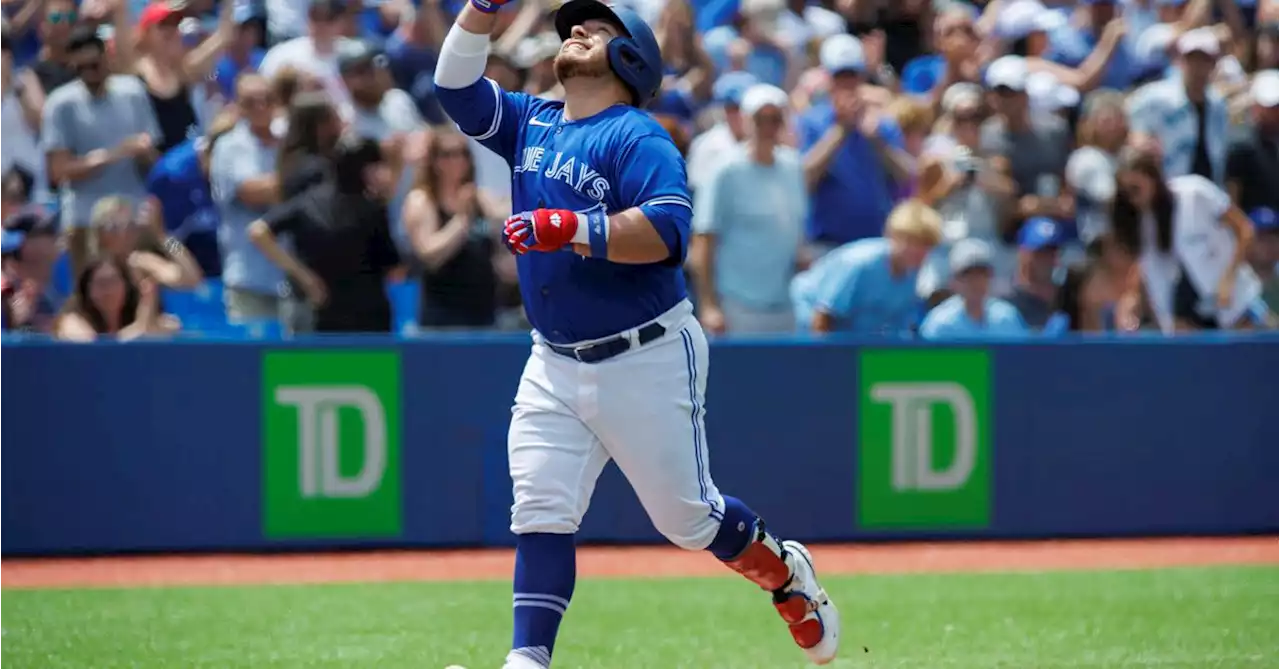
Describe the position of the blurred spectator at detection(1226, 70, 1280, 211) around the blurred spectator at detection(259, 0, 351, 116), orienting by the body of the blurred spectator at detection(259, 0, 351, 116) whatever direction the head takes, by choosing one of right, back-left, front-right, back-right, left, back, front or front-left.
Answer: left

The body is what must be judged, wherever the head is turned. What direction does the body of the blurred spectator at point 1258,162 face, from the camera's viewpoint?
toward the camera

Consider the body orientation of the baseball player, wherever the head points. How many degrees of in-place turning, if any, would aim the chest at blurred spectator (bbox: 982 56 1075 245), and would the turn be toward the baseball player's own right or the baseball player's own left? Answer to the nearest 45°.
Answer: approximately 180°

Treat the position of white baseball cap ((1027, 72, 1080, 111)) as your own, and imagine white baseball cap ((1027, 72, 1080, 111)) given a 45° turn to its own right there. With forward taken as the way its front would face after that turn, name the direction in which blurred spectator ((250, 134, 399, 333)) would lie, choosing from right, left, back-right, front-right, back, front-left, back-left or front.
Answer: front-right

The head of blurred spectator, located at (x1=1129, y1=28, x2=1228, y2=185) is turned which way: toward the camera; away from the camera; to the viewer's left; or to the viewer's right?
toward the camera

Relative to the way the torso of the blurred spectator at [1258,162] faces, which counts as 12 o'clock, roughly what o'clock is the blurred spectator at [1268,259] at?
the blurred spectator at [1268,259] is roughly at 12 o'clock from the blurred spectator at [1258,162].

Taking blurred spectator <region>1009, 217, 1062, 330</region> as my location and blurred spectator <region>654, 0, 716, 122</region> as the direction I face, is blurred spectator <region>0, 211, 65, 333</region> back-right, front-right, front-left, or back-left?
front-left

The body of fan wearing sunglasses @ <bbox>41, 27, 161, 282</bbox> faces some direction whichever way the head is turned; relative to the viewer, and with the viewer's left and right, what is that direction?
facing the viewer

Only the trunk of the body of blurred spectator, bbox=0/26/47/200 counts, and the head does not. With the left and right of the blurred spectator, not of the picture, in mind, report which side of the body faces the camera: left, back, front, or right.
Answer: front

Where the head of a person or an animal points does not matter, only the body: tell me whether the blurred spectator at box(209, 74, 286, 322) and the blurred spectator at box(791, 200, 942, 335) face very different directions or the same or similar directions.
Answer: same or similar directions

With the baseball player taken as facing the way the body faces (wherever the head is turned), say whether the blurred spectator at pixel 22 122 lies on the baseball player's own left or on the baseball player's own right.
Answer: on the baseball player's own right

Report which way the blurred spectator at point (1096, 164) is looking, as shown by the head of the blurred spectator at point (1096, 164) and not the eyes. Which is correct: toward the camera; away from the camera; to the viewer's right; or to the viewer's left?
toward the camera

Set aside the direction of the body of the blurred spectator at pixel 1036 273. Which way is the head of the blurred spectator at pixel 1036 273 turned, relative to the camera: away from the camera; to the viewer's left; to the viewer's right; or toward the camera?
toward the camera

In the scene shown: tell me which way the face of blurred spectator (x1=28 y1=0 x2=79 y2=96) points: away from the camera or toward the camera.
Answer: toward the camera

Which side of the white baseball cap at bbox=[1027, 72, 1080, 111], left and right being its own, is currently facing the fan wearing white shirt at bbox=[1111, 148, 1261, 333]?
front
